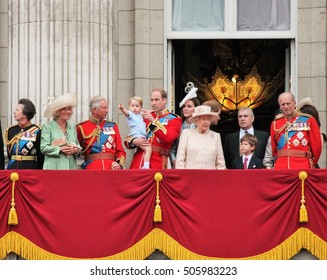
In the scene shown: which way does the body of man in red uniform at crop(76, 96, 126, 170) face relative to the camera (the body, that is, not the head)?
toward the camera

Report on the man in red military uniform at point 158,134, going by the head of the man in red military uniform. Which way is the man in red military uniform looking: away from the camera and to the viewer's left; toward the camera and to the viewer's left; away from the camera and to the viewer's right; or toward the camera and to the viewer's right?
toward the camera and to the viewer's left

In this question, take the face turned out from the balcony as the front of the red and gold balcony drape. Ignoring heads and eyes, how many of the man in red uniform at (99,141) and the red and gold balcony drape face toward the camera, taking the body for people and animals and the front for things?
2

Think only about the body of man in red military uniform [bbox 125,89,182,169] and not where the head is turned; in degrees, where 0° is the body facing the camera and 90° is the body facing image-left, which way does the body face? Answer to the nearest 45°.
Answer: approximately 45°

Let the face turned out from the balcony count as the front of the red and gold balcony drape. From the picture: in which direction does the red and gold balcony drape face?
toward the camera

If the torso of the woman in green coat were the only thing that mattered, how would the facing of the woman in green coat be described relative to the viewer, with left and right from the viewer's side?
facing the viewer and to the right of the viewer

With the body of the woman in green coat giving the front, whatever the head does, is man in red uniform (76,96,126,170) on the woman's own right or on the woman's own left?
on the woman's own left

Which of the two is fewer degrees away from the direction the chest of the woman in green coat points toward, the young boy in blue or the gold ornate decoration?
the young boy in blue

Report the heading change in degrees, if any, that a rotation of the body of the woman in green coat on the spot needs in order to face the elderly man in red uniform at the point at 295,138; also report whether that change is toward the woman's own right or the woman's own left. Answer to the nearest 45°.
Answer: approximately 45° to the woman's own left
